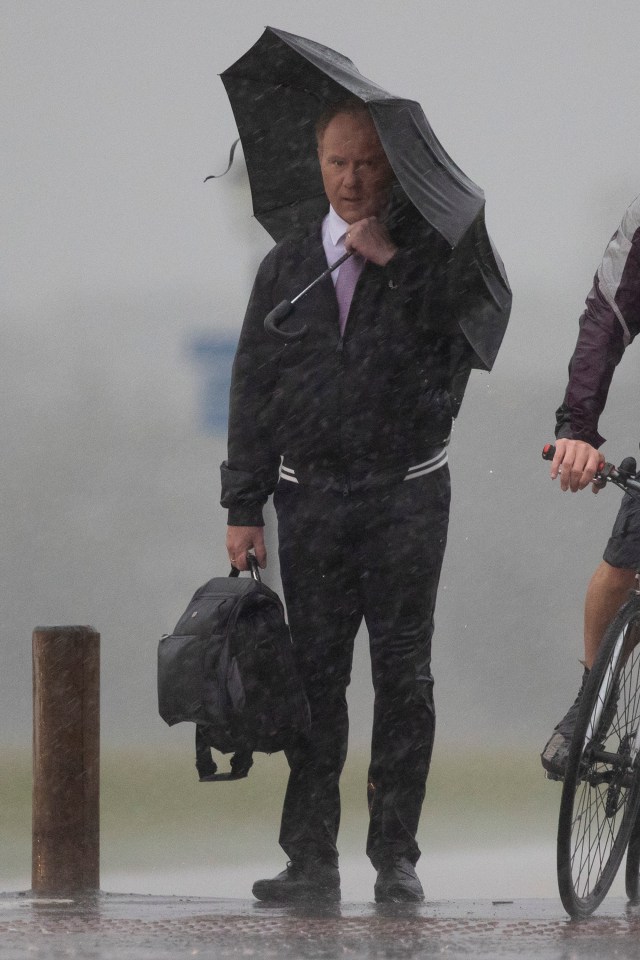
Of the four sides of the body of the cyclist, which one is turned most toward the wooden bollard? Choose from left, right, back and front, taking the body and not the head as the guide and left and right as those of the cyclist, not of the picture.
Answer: right

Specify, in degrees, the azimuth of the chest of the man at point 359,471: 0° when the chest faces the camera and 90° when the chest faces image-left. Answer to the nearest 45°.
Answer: approximately 0°

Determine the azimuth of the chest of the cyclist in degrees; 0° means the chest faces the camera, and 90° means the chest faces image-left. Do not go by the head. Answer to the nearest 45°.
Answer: approximately 45°

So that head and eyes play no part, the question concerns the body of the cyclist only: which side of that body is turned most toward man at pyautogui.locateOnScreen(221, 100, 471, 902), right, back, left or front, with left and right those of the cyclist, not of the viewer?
right

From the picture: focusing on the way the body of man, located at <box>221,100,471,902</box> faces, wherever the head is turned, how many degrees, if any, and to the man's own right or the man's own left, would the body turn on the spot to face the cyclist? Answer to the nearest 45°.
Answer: approximately 45° to the man's own left
